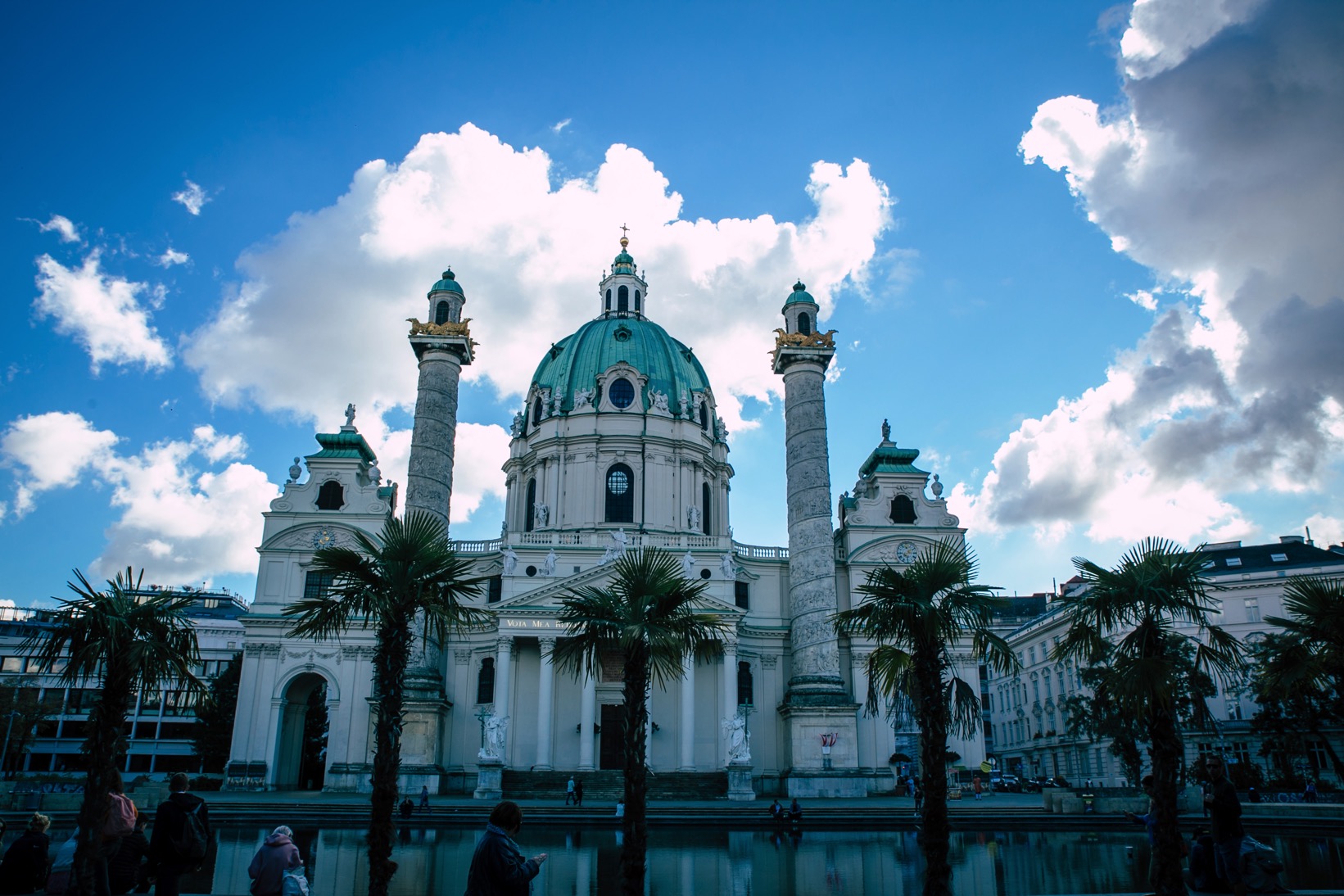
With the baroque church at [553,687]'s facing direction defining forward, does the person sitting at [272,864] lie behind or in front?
in front

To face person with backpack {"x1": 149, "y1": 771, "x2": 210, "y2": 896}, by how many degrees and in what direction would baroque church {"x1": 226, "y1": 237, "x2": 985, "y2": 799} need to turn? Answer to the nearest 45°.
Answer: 0° — it already faces them

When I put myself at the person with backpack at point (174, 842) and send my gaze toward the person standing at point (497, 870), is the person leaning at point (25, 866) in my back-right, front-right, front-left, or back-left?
back-right

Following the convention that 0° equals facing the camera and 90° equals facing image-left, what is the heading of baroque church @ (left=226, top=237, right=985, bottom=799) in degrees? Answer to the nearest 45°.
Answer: approximately 0°

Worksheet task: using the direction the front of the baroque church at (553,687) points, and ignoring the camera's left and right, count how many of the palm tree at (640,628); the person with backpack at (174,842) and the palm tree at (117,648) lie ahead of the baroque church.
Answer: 3

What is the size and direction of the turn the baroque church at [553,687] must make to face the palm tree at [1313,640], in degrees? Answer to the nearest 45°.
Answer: approximately 45° to its left

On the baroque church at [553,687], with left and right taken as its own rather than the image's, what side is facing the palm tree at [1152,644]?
front

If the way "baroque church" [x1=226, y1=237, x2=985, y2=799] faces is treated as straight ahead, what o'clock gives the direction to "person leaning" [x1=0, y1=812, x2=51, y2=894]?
The person leaning is roughly at 12 o'clock from the baroque church.

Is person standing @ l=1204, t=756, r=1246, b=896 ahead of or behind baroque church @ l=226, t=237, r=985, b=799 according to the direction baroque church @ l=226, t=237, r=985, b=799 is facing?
ahead

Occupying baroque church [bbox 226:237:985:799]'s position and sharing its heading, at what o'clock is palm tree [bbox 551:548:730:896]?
The palm tree is roughly at 12 o'clock from the baroque church.

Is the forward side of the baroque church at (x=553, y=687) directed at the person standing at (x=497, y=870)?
yes

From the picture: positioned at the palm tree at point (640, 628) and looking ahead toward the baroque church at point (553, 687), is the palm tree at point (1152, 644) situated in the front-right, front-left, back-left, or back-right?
back-right

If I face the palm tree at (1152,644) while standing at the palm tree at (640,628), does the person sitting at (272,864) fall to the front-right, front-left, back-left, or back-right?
back-right

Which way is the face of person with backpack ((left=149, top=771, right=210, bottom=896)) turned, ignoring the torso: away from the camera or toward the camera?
away from the camera

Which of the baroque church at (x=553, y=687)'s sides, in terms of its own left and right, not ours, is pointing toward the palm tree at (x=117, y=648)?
front
